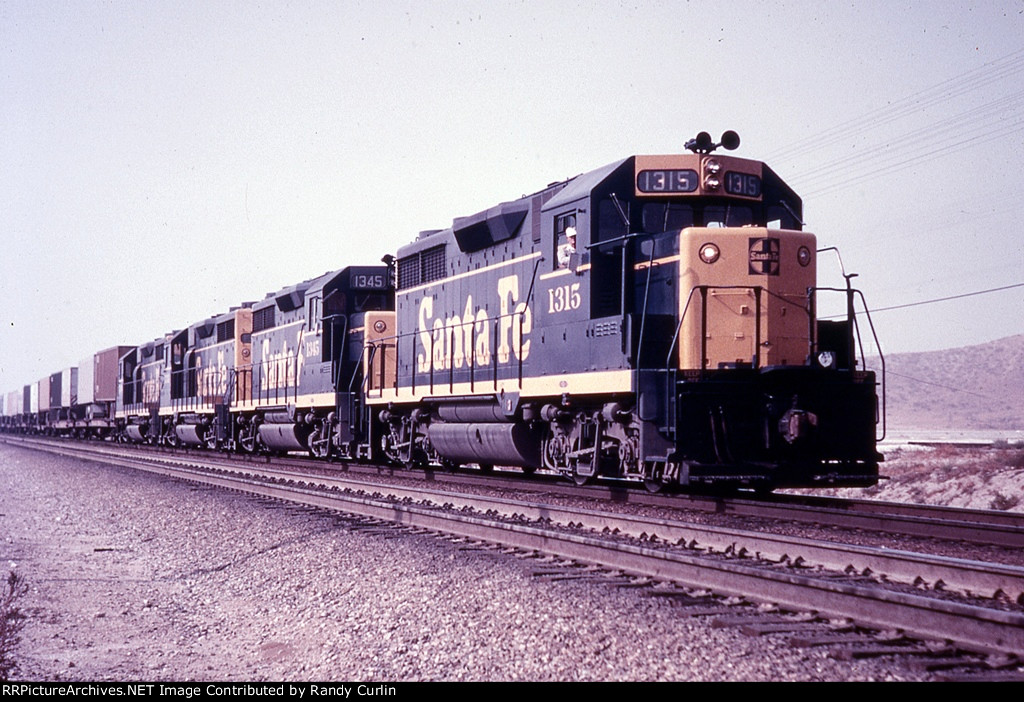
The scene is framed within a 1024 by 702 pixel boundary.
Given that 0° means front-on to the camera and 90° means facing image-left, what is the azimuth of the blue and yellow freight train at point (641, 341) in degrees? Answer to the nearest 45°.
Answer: approximately 315°
